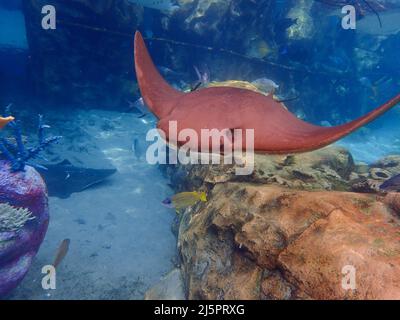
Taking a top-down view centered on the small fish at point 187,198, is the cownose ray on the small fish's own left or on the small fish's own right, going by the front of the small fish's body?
on the small fish's own left

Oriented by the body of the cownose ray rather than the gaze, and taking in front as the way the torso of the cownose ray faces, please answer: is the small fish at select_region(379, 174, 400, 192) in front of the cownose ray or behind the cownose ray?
behind

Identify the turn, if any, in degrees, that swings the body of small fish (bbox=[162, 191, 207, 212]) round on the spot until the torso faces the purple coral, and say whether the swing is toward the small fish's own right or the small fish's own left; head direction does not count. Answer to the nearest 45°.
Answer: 0° — it already faces it

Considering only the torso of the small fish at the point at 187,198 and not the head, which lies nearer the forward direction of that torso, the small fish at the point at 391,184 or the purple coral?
the purple coral

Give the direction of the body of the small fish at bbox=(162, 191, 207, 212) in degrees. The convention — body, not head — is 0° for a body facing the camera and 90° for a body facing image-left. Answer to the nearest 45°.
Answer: approximately 90°
